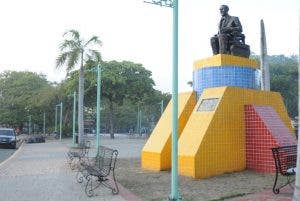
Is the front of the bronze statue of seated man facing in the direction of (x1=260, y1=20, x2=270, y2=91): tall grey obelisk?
no

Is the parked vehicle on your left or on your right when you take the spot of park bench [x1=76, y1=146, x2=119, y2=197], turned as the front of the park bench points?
on your right

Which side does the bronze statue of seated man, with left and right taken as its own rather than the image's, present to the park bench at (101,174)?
front

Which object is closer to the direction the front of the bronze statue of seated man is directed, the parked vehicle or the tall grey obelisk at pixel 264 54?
the parked vehicle

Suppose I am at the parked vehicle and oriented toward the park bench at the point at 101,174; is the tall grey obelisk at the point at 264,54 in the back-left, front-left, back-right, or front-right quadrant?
front-left

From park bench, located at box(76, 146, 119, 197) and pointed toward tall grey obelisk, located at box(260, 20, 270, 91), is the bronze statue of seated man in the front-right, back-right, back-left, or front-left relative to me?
front-right

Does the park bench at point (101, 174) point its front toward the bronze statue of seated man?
no

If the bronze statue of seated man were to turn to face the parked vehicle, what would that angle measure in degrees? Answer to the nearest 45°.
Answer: approximately 90° to its right

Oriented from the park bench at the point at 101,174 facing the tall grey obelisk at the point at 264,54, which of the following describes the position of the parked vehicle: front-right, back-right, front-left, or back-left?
front-left

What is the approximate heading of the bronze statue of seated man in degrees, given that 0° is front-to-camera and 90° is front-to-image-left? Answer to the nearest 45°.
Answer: approximately 45°

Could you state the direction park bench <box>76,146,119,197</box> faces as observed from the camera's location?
facing the viewer and to the left of the viewer
